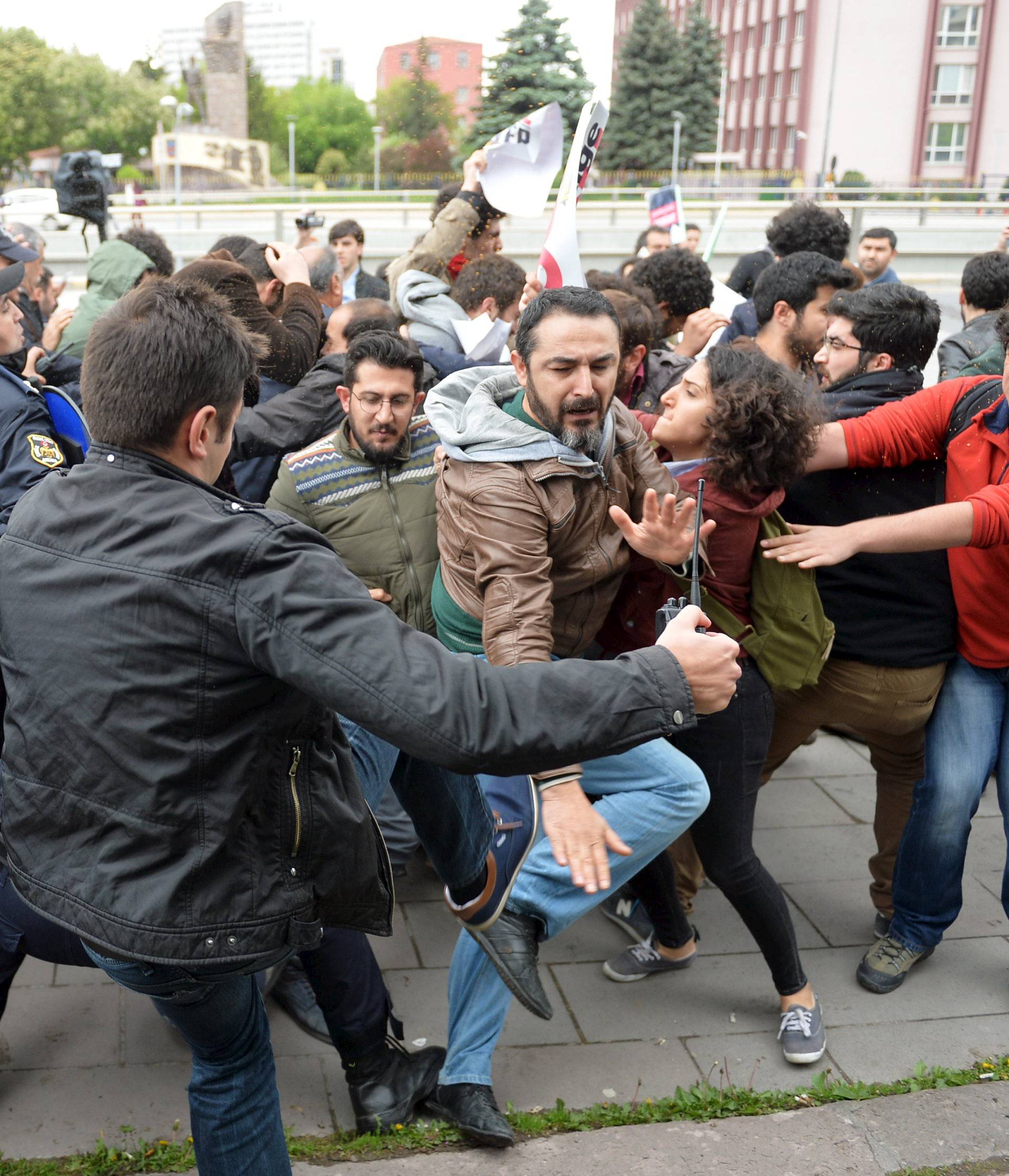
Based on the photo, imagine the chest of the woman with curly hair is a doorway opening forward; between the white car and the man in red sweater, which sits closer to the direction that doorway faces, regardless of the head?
the white car

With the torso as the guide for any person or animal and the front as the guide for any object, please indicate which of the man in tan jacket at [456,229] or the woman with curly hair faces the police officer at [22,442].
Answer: the woman with curly hair

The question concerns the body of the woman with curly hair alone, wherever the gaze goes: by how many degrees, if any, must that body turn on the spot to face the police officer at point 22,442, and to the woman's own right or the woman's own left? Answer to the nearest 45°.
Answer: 0° — they already face them

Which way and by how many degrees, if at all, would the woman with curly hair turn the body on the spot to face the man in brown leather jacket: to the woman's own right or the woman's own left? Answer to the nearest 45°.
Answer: approximately 45° to the woman's own left

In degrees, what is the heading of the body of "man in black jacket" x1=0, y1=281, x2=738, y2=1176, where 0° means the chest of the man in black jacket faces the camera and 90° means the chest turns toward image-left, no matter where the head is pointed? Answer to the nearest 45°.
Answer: approximately 225°

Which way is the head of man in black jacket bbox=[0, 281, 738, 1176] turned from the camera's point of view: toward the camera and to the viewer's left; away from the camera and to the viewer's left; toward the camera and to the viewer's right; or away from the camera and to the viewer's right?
away from the camera and to the viewer's right

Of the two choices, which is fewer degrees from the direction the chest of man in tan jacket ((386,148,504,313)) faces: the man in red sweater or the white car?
the man in red sweater

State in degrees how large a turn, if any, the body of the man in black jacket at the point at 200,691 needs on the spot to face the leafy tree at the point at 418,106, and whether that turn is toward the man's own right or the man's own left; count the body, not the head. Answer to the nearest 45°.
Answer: approximately 45° to the man's own left

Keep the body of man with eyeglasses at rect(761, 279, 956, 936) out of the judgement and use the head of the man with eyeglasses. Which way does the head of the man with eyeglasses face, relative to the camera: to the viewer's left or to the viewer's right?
to the viewer's left

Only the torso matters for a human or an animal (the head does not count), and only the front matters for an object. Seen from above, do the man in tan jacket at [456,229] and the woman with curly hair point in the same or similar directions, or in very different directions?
very different directions

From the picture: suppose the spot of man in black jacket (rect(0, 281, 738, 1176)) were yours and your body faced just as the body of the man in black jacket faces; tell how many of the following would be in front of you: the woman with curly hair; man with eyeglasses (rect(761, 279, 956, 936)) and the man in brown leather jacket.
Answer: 3

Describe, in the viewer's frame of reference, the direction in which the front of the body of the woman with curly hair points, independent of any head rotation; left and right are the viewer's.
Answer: facing to the left of the viewer
